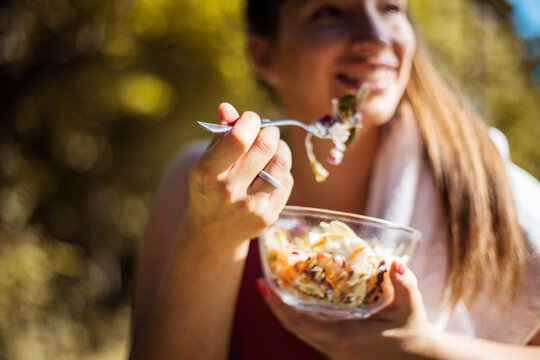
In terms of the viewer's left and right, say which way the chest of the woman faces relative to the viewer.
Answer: facing the viewer
